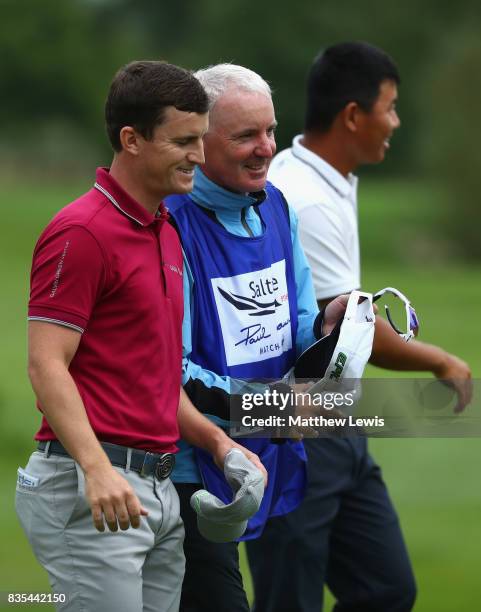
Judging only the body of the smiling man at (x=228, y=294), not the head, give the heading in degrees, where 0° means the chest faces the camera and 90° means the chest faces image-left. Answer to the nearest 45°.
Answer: approximately 315°

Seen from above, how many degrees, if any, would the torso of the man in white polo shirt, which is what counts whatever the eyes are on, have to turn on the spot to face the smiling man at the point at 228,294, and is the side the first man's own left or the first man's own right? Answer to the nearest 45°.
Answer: approximately 90° to the first man's own right

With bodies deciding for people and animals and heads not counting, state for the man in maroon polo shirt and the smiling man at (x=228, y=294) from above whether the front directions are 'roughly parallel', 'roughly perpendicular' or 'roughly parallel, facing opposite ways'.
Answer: roughly parallel

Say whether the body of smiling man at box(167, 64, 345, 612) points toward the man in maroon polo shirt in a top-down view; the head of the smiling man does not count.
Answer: no

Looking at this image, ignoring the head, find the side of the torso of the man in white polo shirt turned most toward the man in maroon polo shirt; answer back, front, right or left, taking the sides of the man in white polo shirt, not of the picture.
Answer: right

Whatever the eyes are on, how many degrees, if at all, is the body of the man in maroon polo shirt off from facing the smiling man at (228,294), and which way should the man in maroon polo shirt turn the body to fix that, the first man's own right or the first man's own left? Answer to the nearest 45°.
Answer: approximately 90° to the first man's own left

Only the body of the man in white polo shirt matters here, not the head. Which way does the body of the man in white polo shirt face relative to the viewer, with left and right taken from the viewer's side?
facing to the right of the viewer

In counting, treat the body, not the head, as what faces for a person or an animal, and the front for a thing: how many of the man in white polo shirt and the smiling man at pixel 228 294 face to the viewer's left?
0

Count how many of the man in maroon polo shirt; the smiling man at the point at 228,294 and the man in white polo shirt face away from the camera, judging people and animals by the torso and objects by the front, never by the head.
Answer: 0

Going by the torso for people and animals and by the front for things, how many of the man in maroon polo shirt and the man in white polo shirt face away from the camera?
0

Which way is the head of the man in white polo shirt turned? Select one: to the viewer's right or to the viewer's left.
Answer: to the viewer's right
